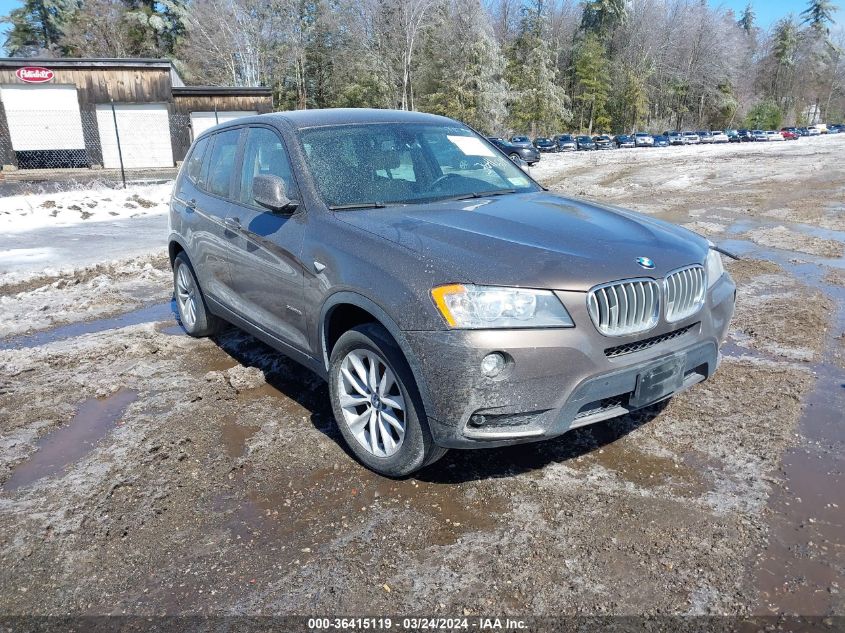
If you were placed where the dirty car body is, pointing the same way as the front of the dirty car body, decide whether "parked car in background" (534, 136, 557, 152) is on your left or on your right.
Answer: on your left

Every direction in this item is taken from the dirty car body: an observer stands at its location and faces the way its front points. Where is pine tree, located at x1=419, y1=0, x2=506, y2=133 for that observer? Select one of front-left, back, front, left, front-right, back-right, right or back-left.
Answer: back-left

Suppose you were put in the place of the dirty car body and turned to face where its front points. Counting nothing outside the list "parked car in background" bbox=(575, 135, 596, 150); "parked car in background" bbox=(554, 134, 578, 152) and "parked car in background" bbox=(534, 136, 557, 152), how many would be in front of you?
0

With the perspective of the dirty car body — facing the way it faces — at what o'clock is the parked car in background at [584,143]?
The parked car in background is roughly at 8 o'clock from the dirty car body.

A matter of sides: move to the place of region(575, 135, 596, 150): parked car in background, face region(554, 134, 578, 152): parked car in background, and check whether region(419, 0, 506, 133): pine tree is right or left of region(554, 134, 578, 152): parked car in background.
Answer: right

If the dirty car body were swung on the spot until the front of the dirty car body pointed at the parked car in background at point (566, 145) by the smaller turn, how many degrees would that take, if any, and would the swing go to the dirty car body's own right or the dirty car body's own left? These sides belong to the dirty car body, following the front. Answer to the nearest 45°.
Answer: approximately 135° to the dirty car body's own left

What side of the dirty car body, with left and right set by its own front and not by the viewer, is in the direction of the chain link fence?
back

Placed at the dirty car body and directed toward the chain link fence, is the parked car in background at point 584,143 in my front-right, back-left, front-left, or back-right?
front-right

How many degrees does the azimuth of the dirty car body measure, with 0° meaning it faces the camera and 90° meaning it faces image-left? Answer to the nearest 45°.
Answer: approximately 315°
